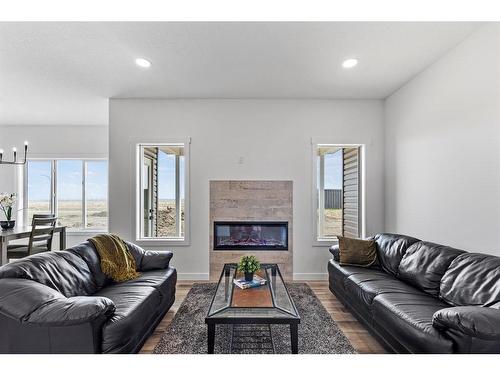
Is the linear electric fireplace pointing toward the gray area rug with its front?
yes

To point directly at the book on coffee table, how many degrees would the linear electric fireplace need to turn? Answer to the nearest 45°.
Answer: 0° — it already faces it

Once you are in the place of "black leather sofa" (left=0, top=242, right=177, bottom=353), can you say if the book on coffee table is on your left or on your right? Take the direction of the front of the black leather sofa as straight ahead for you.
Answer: on your left

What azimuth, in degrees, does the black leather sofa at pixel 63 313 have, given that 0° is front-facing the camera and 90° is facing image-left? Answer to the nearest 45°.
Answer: approximately 315°

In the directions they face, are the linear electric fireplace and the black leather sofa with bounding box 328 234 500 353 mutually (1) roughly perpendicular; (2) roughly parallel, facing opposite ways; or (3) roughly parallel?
roughly perpendicular

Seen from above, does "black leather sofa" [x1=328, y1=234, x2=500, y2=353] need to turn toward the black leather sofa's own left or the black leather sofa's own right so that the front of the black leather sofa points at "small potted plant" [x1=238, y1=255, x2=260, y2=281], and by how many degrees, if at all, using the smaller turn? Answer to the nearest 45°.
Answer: approximately 45° to the black leather sofa's own right

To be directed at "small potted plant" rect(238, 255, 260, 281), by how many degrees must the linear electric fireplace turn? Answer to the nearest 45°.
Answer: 0° — it already faces it

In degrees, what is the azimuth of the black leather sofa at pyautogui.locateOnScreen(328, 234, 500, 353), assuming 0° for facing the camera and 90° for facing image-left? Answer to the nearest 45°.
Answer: approximately 45°

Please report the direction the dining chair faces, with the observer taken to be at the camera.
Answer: facing away from the viewer and to the left of the viewer

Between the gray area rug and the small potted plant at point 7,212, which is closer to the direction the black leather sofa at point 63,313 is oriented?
the gray area rug

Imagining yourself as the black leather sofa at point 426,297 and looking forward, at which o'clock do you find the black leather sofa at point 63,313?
the black leather sofa at point 63,313 is roughly at 12 o'clock from the black leather sofa at point 426,297.

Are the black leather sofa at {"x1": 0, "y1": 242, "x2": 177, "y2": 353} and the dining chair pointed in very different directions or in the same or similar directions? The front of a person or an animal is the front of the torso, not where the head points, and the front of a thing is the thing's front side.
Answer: very different directions

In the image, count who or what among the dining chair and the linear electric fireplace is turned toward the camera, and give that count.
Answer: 1

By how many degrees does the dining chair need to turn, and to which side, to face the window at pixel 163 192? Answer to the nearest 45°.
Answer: approximately 135° to its right
